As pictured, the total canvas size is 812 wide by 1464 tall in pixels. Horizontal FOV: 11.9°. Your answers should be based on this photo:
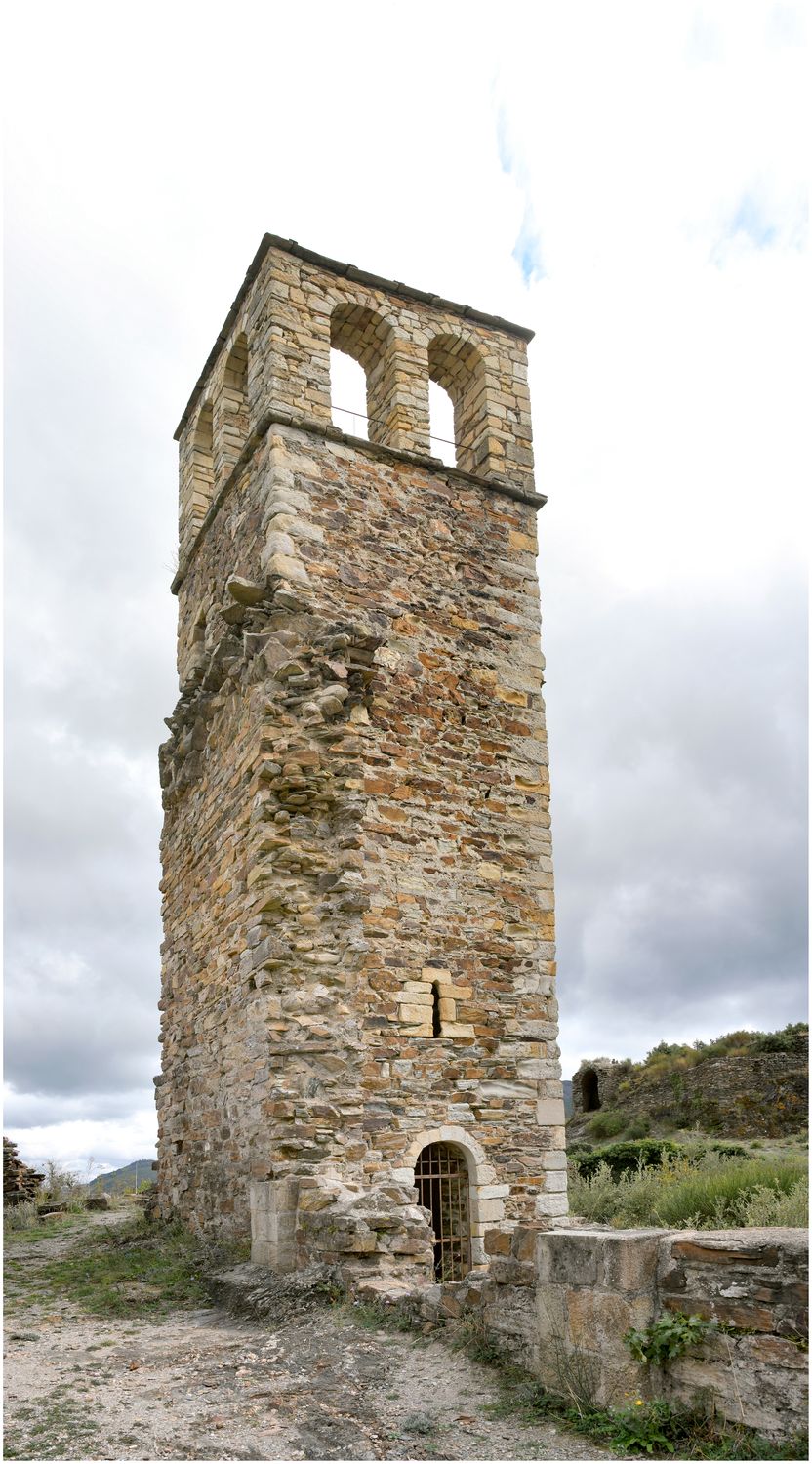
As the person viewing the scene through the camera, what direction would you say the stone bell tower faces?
facing the viewer and to the right of the viewer

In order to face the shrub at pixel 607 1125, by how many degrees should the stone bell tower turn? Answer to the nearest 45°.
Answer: approximately 135° to its left

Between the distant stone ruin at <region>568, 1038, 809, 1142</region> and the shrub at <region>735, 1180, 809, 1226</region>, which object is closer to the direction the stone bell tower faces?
the shrub

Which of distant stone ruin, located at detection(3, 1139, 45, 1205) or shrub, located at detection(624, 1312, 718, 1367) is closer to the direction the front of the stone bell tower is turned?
the shrub

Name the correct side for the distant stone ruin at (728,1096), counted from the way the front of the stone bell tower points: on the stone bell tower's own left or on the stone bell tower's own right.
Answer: on the stone bell tower's own left
